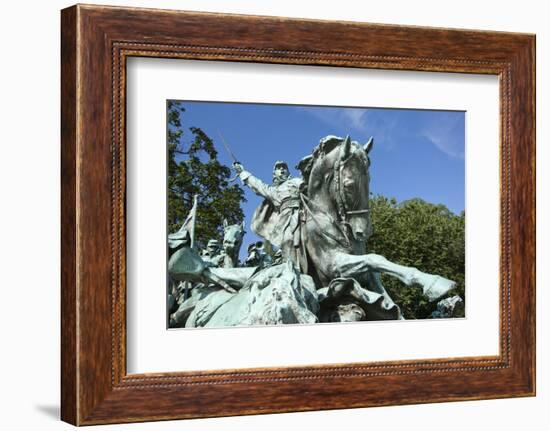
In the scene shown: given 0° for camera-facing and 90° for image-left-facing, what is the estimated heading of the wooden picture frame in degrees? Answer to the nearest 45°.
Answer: approximately 315°
